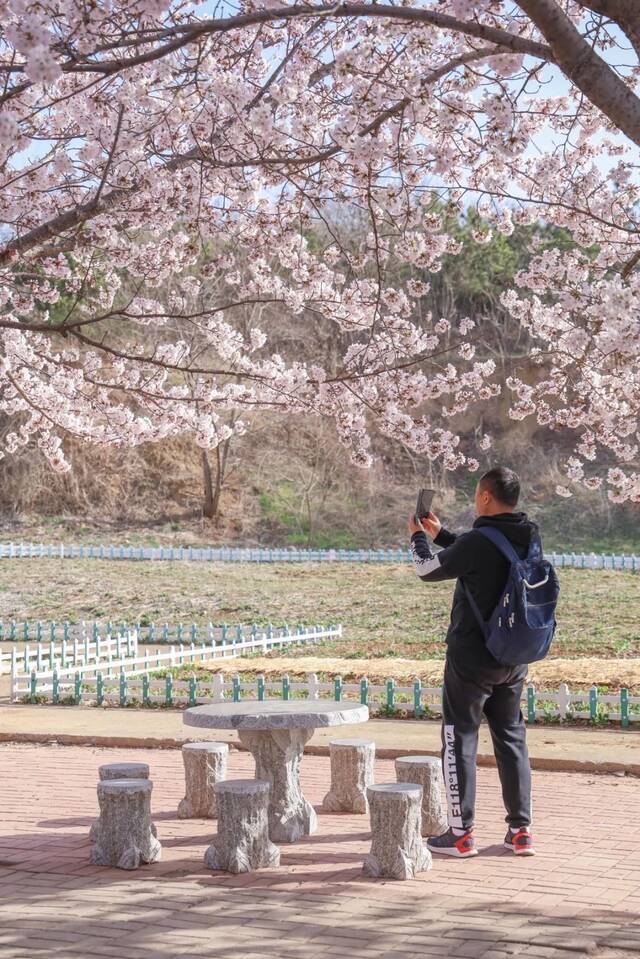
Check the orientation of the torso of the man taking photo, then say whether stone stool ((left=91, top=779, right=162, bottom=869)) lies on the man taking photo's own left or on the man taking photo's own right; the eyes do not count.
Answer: on the man taking photo's own left

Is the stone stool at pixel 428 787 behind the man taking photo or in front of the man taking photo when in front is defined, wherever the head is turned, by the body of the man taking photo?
in front

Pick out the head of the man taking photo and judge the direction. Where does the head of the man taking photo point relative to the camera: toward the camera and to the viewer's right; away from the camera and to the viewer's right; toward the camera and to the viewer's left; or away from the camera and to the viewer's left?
away from the camera and to the viewer's left

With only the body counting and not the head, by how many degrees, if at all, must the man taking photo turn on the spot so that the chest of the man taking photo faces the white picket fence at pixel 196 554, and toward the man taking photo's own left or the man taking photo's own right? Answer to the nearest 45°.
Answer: approximately 45° to the man taking photo's own right

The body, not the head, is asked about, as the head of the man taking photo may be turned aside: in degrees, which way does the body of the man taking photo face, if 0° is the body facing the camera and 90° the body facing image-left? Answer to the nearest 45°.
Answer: approximately 135°

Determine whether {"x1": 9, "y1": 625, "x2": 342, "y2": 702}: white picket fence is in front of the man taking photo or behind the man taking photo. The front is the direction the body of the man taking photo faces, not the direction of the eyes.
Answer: in front
